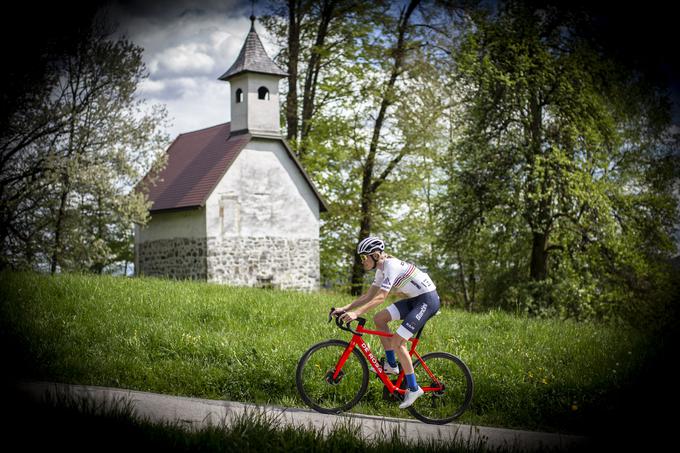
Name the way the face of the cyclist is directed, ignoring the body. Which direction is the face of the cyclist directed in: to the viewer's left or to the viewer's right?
to the viewer's left

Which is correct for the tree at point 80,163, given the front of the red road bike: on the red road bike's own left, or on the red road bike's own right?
on the red road bike's own right

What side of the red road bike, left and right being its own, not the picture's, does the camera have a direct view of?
left

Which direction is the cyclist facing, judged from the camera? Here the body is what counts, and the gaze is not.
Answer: to the viewer's left

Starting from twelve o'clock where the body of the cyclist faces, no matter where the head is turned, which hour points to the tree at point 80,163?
The tree is roughly at 2 o'clock from the cyclist.
